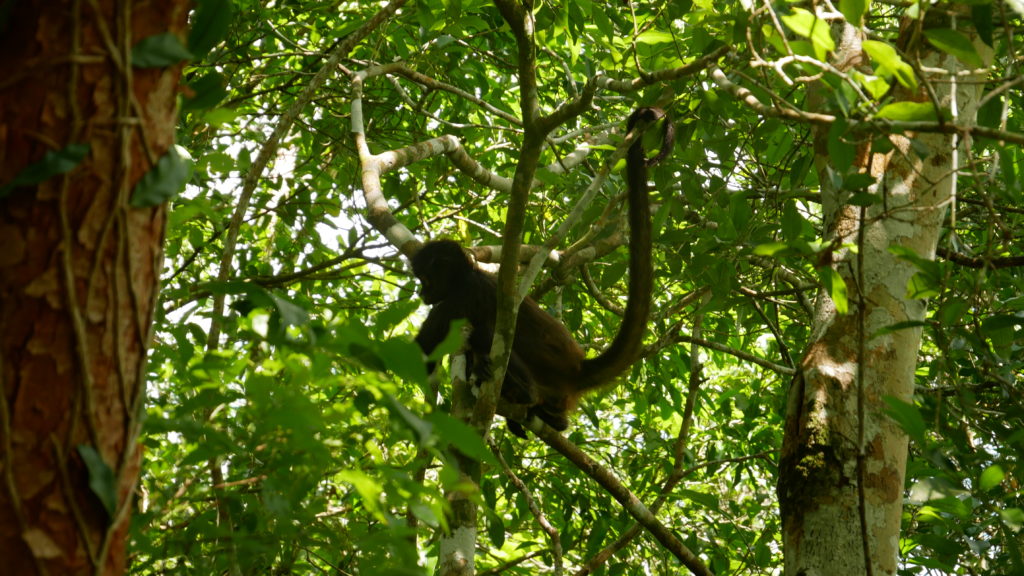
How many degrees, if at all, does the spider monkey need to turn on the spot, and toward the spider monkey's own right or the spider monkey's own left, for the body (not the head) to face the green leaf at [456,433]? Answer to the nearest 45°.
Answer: approximately 90° to the spider monkey's own left

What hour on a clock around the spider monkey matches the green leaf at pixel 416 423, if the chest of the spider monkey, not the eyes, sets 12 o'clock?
The green leaf is roughly at 9 o'clock from the spider monkey.

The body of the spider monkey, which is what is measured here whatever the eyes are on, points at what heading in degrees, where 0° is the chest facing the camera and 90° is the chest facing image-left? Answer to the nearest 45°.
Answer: approximately 90°
